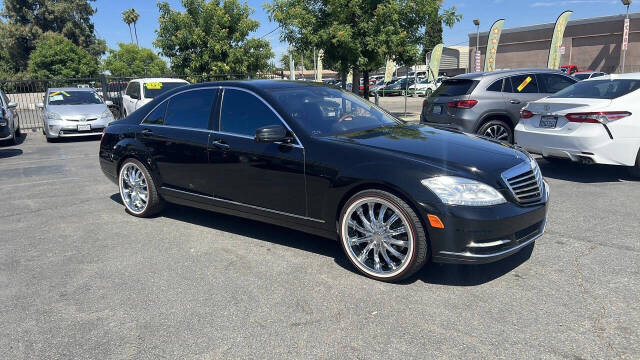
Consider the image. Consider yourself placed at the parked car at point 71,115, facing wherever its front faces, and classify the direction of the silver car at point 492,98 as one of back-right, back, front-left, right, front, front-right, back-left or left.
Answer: front-left

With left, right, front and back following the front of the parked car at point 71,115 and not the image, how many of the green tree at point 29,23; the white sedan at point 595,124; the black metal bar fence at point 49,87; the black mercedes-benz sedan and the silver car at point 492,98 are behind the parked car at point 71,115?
2

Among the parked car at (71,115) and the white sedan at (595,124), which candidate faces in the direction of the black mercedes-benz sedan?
the parked car

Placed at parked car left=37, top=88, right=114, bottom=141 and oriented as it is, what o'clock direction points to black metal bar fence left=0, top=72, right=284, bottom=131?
The black metal bar fence is roughly at 6 o'clock from the parked car.

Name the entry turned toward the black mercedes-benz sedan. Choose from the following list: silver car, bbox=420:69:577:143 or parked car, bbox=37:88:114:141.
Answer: the parked car

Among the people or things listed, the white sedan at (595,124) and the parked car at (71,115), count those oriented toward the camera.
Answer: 1

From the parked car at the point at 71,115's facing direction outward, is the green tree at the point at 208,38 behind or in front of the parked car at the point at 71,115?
behind

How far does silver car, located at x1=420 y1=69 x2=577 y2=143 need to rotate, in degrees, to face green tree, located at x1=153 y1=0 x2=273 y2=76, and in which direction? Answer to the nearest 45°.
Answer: approximately 90° to its left

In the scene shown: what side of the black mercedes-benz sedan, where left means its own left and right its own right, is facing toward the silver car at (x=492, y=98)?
left

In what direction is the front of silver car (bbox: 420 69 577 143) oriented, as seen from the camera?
facing away from the viewer and to the right of the viewer

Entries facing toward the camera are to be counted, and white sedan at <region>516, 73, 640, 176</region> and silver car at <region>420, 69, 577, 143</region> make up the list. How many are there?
0

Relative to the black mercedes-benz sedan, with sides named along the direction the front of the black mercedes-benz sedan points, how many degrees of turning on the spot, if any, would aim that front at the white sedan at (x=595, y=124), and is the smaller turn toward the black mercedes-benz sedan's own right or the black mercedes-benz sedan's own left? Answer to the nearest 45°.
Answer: approximately 90° to the black mercedes-benz sedan's own left

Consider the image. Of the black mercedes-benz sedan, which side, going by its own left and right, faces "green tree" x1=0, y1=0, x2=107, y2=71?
back

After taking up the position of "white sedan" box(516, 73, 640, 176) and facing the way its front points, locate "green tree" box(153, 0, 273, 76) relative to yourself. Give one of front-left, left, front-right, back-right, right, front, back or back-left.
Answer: left

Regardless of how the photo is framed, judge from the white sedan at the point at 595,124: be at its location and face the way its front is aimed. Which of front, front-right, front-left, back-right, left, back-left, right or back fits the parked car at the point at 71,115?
back-left
